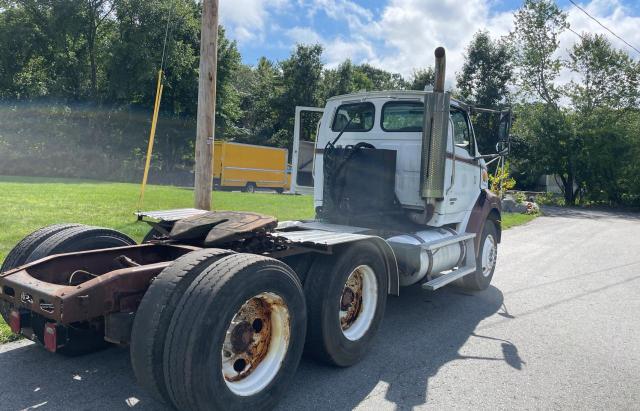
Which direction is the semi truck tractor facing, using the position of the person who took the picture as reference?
facing away from the viewer and to the right of the viewer

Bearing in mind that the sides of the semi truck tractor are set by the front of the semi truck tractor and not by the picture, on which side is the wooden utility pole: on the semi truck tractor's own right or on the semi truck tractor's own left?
on the semi truck tractor's own left

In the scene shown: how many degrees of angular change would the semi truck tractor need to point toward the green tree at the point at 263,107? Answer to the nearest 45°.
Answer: approximately 45° to its left

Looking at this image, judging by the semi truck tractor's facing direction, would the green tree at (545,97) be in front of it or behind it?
in front

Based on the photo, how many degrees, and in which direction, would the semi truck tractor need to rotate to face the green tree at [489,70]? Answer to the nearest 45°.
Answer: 0° — it already faces it

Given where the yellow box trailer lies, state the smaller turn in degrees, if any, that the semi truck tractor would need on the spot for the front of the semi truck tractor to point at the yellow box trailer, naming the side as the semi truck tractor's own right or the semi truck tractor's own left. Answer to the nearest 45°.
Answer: approximately 45° to the semi truck tractor's own left

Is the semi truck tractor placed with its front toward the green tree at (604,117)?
yes
